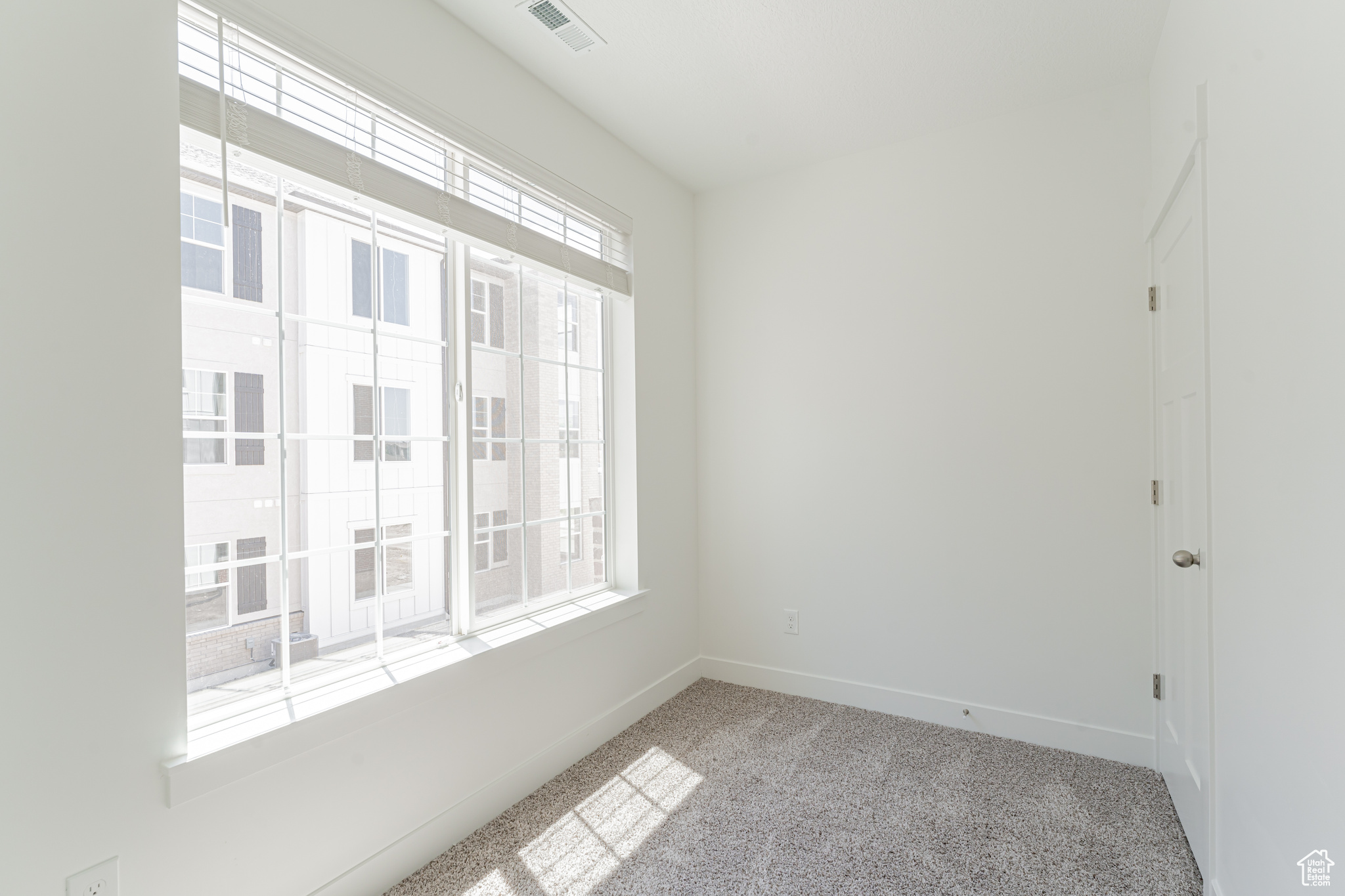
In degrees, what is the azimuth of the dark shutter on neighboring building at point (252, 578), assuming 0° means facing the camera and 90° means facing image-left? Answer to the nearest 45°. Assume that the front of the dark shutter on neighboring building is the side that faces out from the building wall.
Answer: approximately 315°

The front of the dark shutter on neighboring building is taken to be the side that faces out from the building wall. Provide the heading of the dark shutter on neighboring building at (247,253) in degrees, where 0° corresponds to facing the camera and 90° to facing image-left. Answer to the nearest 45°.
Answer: approximately 315°
